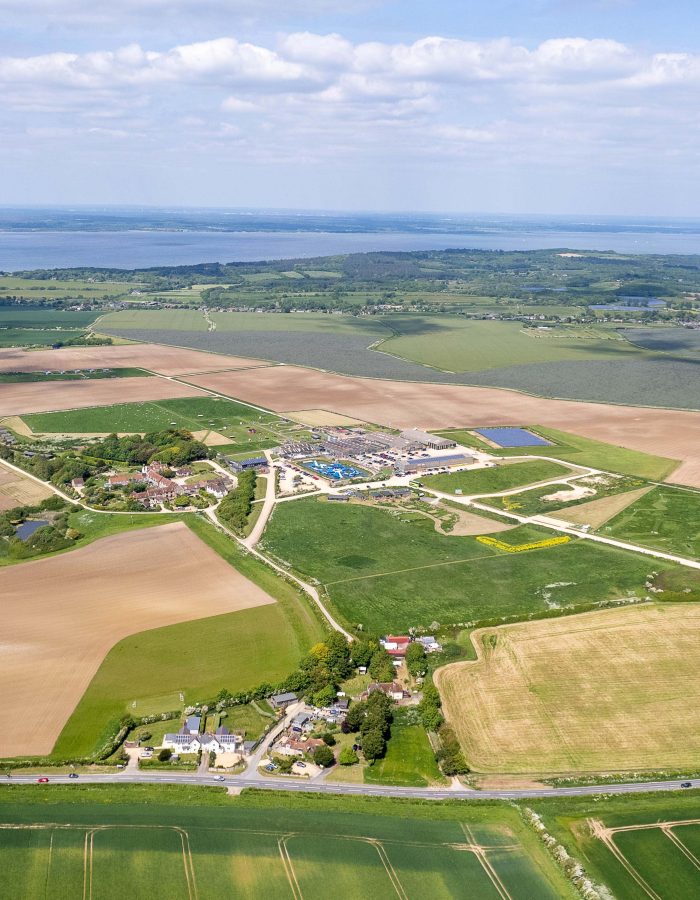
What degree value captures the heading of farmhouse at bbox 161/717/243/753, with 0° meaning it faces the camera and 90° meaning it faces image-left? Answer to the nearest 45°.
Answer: approximately 0°

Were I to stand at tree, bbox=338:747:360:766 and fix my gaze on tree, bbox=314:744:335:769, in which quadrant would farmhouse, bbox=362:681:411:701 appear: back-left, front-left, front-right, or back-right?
back-right

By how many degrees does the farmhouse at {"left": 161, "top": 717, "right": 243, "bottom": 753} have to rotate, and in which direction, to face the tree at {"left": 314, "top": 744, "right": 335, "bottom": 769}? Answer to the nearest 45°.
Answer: approximately 90° to its left

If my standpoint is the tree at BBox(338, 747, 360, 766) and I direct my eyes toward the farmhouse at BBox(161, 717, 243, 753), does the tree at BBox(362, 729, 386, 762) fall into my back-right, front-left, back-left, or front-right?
back-right

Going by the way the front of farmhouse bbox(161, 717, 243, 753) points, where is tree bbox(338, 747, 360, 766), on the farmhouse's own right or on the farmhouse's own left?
on the farmhouse's own left

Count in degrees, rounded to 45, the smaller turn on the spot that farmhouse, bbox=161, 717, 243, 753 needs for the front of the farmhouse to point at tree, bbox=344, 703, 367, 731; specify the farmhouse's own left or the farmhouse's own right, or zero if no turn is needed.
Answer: approximately 90° to the farmhouse's own left

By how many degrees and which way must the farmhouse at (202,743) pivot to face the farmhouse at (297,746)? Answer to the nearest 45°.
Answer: approximately 90° to its left

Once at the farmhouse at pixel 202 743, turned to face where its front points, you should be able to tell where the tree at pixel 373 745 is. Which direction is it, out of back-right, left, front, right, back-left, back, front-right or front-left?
left
